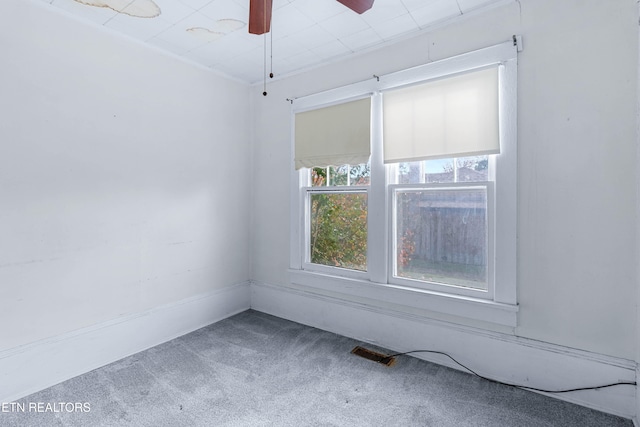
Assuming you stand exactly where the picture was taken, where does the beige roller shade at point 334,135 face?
facing the viewer and to the left of the viewer

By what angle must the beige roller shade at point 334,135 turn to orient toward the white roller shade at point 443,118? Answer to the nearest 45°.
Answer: approximately 90° to its left
